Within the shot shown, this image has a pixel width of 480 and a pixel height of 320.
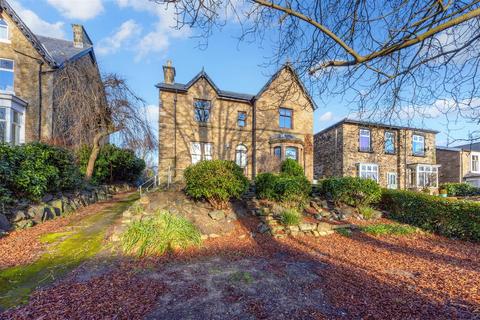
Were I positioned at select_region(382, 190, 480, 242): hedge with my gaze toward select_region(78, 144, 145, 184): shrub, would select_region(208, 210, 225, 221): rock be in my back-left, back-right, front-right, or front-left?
front-left

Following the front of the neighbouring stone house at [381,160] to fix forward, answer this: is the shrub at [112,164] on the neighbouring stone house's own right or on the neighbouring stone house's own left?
on the neighbouring stone house's own right

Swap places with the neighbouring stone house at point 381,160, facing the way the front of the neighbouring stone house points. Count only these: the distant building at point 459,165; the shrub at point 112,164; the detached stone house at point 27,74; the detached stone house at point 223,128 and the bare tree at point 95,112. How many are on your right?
4

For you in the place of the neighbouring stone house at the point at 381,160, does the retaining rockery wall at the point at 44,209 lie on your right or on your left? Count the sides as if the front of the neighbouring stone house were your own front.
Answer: on your right

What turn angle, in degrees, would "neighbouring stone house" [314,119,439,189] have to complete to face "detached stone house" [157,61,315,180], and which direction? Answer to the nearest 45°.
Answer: approximately 90° to its right

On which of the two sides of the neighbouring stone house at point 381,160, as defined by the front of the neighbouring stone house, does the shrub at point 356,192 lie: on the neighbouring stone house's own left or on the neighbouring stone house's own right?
on the neighbouring stone house's own right

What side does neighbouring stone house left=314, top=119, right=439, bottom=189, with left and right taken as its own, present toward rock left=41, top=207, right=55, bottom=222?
right

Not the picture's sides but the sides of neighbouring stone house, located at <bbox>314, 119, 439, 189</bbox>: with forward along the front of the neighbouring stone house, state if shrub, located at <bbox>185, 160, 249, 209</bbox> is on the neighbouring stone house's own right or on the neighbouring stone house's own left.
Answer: on the neighbouring stone house's own right

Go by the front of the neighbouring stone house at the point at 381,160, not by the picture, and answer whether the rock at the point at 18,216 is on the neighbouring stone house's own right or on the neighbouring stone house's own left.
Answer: on the neighbouring stone house's own right

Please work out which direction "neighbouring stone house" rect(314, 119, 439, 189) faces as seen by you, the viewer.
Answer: facing the viewer and to the right of the viewer

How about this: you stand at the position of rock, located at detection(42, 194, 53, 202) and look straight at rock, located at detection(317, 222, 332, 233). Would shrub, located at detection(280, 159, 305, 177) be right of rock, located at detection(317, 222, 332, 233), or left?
left

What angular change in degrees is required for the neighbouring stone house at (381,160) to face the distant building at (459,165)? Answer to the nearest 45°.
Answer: approximately 90° to its left

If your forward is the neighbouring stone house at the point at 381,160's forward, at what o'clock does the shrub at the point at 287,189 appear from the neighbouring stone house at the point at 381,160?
The shrub is roughly at 2 o'clock from the neighbouring stone house.
